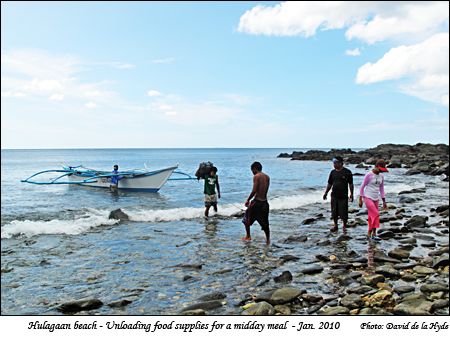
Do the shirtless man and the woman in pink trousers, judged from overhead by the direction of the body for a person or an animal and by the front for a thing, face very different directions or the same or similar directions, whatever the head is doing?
very different directions

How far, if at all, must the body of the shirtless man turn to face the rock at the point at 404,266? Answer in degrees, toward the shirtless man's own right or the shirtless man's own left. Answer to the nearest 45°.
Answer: approximately 180°

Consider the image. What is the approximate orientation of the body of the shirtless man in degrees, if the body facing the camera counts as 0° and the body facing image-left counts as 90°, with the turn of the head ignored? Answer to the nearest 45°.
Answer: approximately 135°

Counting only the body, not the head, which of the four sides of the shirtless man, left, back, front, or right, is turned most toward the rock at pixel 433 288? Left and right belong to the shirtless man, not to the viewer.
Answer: back

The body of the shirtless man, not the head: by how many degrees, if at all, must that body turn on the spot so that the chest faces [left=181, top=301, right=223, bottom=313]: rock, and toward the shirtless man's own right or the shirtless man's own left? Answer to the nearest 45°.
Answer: approximately 135° to the shirtless man's own left
